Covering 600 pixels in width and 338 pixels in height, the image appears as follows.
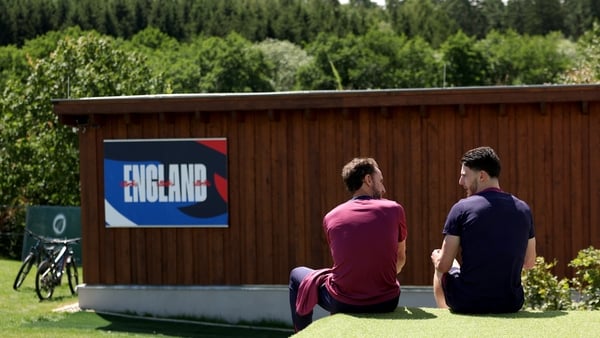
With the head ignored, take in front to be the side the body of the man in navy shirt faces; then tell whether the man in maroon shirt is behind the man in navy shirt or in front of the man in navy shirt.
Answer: in front

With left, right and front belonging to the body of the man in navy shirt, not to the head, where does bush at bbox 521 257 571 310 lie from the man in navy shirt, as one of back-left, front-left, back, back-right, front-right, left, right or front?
front-right

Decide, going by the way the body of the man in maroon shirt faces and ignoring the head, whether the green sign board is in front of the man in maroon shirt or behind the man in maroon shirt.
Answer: in front

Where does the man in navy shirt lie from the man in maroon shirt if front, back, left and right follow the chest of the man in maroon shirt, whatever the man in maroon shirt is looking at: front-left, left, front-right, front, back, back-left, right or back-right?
right

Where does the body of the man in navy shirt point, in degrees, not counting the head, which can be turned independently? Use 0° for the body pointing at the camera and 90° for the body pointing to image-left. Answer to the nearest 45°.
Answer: approximately 135°

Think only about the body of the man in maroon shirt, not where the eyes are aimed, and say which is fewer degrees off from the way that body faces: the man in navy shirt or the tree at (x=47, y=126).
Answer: the tree

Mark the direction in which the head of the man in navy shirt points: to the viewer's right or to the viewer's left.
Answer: to the viewer's left

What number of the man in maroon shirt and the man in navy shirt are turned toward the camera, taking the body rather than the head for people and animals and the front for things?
0

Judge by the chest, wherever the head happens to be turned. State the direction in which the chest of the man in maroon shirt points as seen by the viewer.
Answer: away from the camera

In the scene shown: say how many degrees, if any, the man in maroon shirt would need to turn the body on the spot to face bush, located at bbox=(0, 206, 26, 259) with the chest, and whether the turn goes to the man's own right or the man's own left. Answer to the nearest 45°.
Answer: approximately 45° to the man's own left
